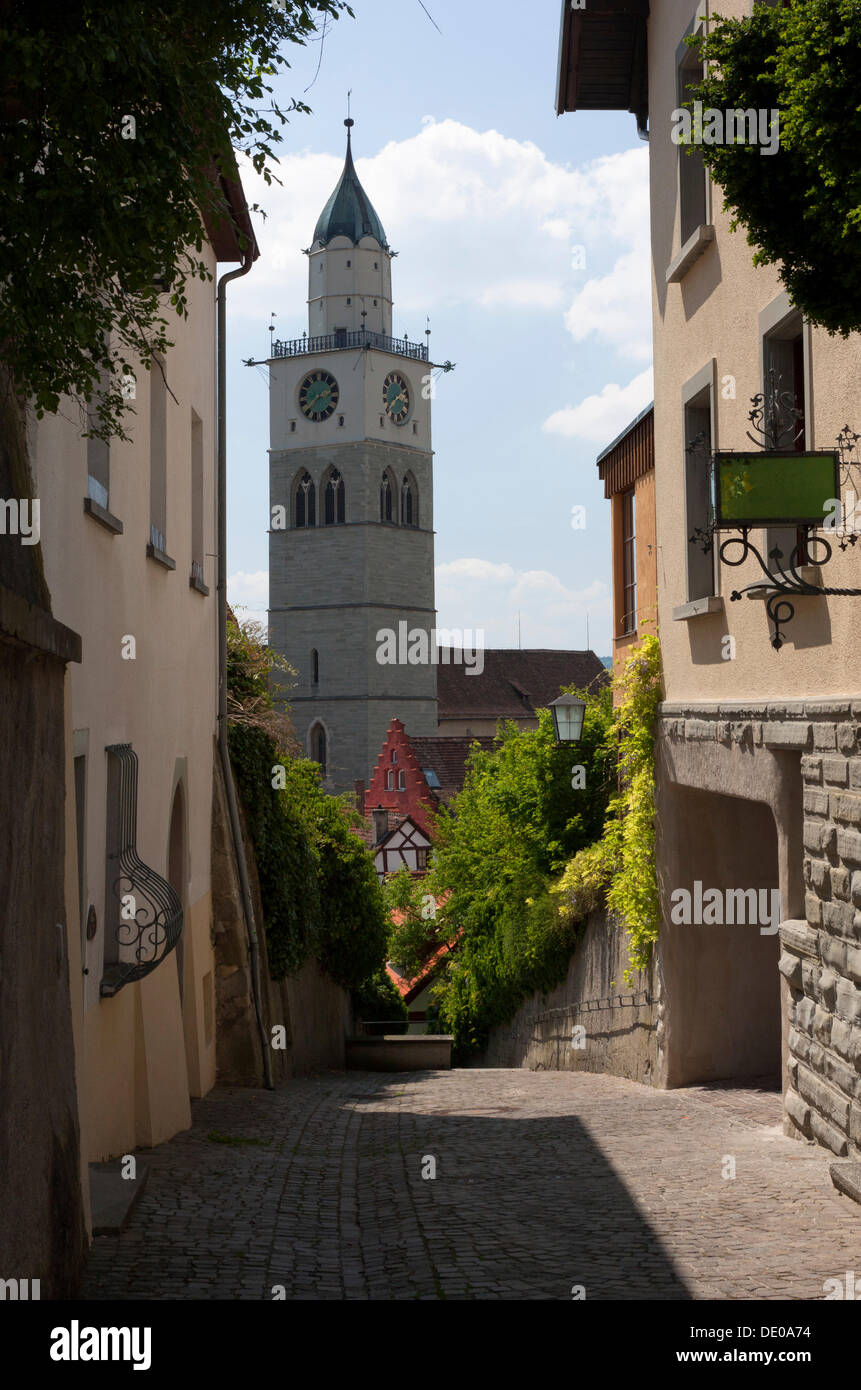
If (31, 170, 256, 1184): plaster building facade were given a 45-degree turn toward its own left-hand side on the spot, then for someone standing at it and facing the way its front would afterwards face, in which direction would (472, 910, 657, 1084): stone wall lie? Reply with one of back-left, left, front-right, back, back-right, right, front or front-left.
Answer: front

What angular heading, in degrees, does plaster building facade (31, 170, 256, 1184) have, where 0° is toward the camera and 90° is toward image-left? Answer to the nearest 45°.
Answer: approximately 270°

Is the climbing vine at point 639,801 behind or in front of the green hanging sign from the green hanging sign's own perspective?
behind

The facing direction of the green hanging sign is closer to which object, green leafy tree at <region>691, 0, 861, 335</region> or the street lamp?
the green leafy tree

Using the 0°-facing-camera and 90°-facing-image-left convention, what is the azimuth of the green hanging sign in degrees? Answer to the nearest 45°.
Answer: approximately 0°

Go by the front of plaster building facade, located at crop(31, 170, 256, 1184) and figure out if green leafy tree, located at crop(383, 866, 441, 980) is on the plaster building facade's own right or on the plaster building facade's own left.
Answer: on the plaster building facade's own left

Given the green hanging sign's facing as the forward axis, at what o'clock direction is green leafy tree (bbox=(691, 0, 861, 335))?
The green leafy tree is roughly at 12 o'clock from the green hanging sign.

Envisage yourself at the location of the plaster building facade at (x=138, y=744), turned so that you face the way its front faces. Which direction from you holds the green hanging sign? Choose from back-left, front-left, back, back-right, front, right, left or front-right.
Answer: front-right

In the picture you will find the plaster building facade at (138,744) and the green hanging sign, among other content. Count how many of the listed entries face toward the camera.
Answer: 1

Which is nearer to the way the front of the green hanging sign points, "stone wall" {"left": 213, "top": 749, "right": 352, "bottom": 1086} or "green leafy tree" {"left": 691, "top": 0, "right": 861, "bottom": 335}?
the green leafy tree

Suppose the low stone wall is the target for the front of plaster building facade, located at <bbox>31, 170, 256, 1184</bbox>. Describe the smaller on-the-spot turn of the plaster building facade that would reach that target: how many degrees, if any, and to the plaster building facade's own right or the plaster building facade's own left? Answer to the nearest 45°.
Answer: approximately 90° to the plaster building facade's own left
